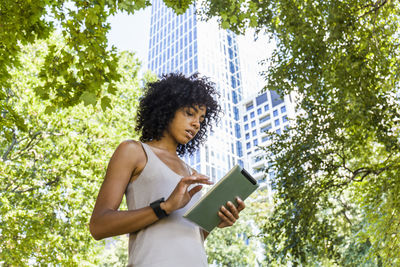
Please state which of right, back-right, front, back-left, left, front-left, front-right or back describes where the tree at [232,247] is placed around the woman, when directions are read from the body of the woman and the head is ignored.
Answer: back-left

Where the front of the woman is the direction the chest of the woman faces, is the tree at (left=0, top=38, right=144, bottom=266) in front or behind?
behind

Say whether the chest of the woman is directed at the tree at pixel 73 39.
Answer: no

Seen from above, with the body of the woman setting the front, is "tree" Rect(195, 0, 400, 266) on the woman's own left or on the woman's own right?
on the woman's own left

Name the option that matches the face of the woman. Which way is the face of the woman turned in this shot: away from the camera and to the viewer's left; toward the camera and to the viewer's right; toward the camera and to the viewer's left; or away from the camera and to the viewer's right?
toward the camera and to the viewer's right
